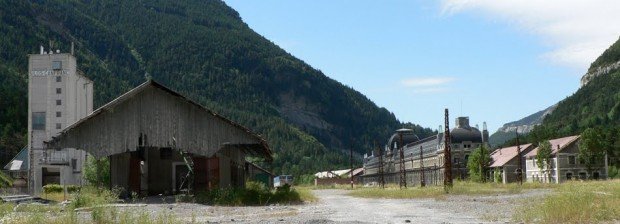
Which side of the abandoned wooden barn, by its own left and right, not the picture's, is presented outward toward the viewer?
front
